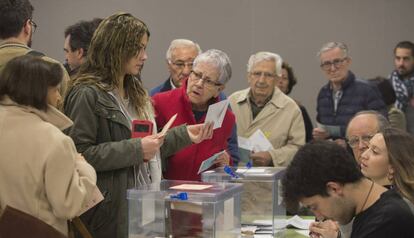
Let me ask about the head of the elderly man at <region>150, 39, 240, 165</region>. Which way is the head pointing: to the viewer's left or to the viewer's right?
to the viewer's left

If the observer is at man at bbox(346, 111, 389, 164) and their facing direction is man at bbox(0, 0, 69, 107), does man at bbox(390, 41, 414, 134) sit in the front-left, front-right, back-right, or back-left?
back-right

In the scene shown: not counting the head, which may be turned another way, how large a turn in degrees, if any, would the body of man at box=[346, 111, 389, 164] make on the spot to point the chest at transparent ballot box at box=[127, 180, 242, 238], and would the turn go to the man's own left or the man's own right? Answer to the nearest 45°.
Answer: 0° — they already face it

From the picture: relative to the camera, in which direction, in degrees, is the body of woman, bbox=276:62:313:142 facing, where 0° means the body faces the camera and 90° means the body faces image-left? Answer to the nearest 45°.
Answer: approximately 45°

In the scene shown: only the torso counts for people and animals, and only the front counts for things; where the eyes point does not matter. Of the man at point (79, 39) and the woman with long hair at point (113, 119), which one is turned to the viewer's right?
the woman with long hair

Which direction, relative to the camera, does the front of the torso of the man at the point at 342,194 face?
to the viewer's left

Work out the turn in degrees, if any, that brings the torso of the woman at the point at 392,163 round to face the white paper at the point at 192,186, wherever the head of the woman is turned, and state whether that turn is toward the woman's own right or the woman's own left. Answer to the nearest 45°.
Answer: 0° — they already face it

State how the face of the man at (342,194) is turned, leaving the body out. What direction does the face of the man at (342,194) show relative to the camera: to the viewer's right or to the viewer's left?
to the viewer's left

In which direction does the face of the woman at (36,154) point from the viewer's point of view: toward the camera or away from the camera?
away from the camera

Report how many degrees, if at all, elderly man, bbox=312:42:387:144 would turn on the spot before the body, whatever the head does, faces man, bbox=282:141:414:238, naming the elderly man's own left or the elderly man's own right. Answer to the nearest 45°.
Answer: approximately 45° to the elderly man's own left
